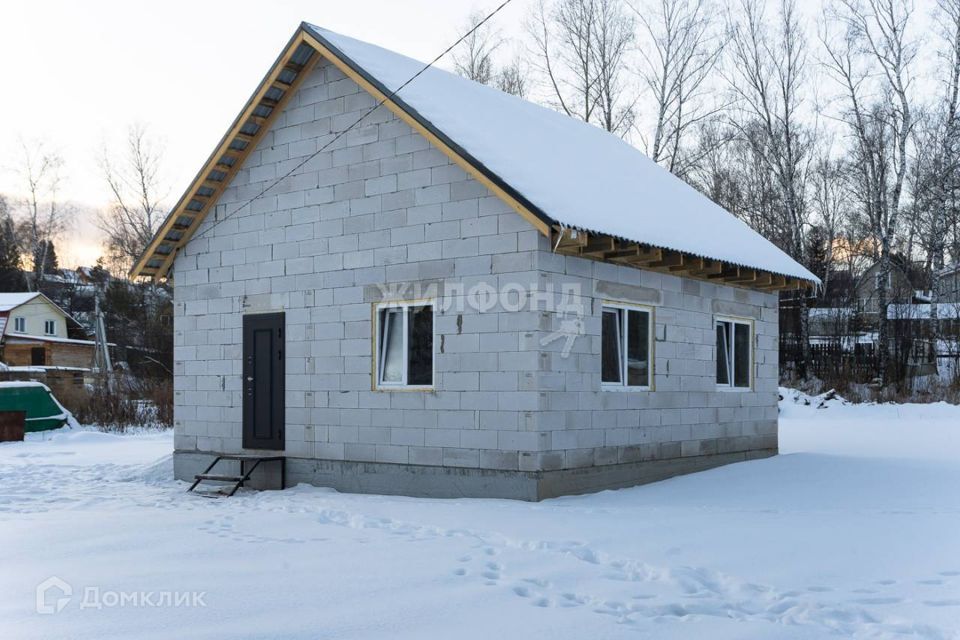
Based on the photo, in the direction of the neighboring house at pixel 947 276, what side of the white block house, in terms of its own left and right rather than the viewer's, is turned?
back

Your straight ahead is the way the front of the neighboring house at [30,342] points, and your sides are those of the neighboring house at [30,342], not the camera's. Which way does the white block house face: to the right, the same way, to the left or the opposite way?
to the right

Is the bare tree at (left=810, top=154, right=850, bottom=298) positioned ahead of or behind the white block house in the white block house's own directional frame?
behind

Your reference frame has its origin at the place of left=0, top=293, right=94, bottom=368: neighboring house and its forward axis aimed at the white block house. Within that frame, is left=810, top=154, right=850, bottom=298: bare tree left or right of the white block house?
left

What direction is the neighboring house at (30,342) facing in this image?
toward the camera

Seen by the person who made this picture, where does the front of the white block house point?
facing the viewer and to the left of the viewer

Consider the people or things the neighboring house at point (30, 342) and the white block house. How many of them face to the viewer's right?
0

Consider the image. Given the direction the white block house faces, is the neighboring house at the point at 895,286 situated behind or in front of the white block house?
behind

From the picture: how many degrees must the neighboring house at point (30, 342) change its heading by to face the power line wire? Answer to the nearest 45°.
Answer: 0° — it already faces it

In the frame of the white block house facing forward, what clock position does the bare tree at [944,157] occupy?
The bare tree is roughly at 6 o'clock from the white block house.
